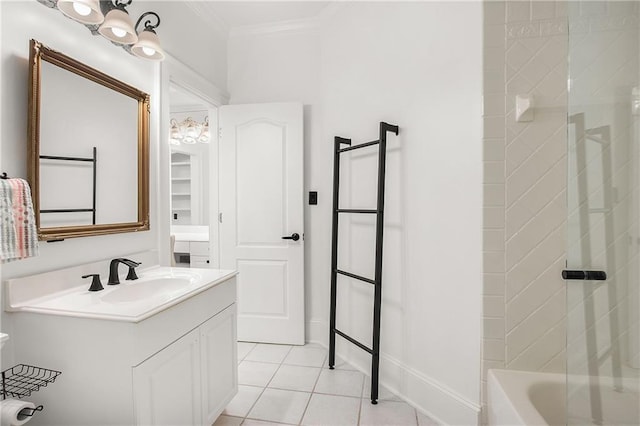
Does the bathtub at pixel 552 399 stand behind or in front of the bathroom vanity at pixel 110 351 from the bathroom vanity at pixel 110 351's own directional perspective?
in front

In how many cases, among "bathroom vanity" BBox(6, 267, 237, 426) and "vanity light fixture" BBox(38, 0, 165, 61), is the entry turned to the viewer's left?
0

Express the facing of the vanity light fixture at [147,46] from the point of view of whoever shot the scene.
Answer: facing the viewer and to the right of the viewer

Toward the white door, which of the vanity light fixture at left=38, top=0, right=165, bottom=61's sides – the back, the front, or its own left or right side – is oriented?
left

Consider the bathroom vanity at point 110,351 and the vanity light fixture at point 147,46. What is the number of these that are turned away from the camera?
0

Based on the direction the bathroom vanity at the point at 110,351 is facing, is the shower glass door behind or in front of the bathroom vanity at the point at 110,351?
in front
